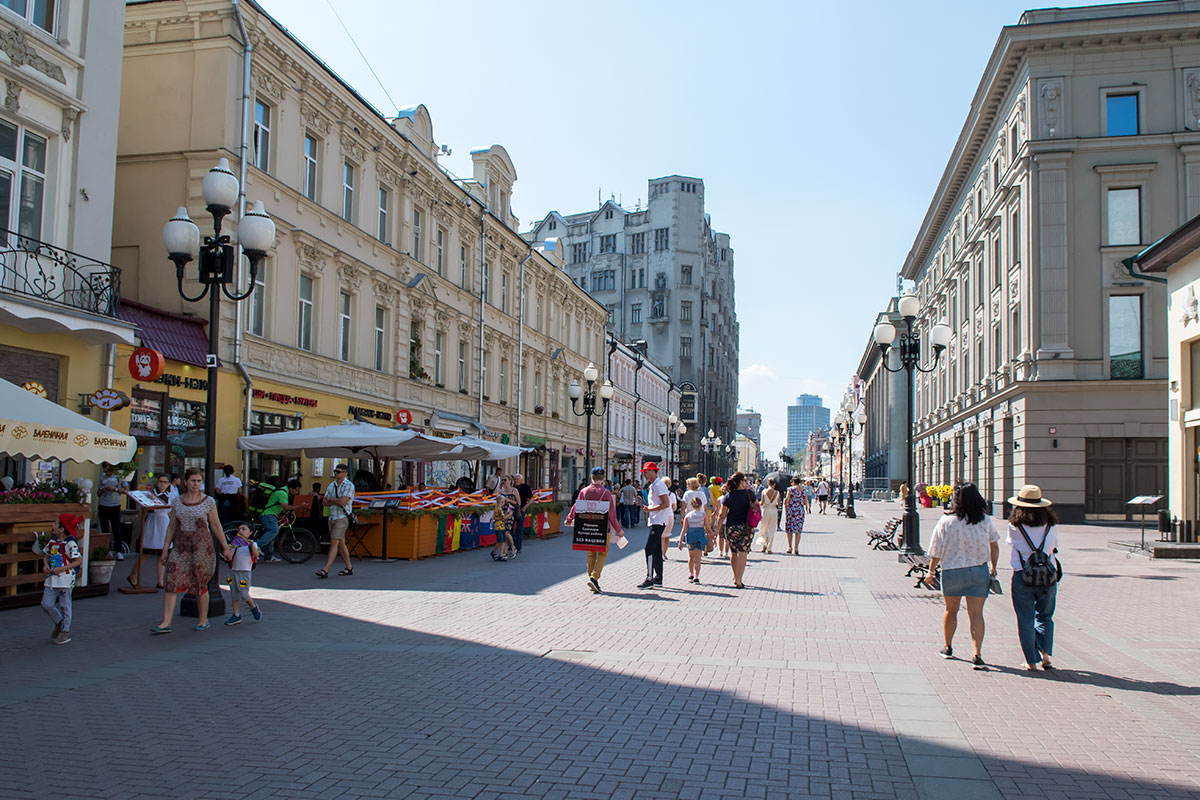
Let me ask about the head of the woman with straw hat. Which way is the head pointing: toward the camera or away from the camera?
away from the camera

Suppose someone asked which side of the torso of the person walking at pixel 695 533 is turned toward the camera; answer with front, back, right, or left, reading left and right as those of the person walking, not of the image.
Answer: back
